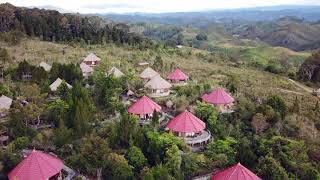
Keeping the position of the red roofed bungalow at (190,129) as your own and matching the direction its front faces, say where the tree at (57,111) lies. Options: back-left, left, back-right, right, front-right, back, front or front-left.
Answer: back-right

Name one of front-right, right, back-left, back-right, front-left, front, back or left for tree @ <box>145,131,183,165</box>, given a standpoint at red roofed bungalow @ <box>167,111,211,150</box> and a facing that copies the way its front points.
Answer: right

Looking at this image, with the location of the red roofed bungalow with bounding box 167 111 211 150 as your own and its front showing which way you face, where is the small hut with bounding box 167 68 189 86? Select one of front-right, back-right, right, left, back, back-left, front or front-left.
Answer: back-left

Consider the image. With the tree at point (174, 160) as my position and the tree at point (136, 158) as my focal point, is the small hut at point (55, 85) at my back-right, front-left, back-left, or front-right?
front-right

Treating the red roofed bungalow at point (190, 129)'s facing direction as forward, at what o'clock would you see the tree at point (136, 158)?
The tree is roughly at 3 o'clock from the red roofed bungalow.

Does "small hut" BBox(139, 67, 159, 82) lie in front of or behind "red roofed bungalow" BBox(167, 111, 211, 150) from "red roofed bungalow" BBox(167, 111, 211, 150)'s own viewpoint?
behind

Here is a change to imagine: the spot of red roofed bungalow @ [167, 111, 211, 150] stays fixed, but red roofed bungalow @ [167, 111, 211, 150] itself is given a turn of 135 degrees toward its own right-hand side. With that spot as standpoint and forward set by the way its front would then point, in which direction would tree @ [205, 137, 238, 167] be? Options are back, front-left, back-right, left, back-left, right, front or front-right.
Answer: back-left

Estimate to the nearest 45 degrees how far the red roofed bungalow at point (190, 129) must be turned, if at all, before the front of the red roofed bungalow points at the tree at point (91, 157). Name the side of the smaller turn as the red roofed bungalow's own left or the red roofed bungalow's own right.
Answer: approximately 90° to the red roofed bungalow's own right

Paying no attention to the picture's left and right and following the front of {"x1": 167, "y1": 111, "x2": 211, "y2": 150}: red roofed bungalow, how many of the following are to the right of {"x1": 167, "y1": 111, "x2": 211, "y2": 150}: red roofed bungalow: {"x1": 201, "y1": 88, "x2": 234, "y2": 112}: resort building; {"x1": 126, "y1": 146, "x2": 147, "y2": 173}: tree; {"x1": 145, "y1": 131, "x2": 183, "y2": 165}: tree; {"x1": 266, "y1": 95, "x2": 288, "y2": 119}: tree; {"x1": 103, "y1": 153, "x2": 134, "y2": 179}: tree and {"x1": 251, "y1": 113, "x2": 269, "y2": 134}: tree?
3

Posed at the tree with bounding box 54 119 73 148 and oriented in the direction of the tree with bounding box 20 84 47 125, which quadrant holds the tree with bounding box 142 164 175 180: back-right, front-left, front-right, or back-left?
back-right

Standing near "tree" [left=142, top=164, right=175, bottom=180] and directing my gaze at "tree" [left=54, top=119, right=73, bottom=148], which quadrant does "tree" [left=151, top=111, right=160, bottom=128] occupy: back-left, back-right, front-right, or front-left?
front-right
